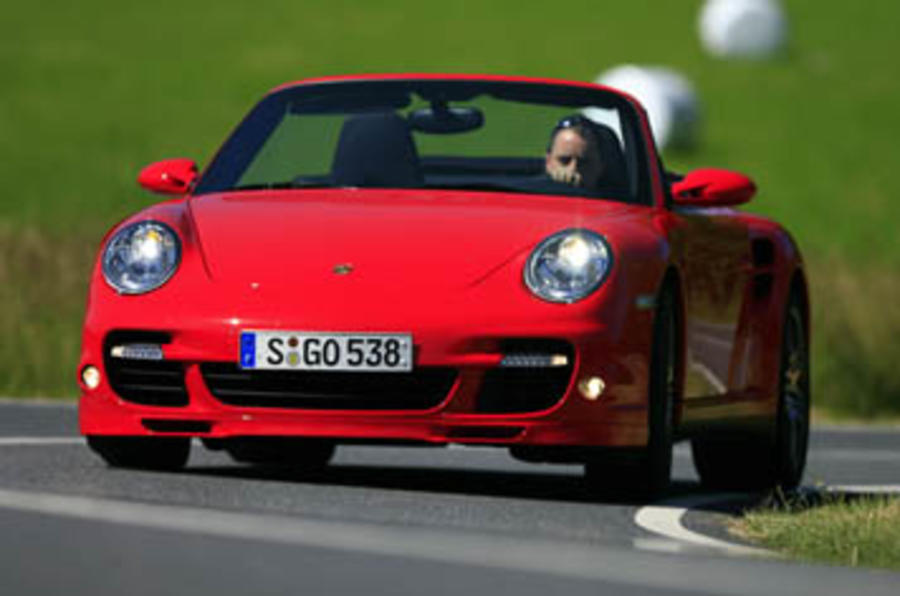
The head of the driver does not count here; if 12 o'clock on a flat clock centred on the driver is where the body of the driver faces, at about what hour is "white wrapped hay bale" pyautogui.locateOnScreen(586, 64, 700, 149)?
The white wrapped hay bale is roughly at 6 o'clock from the driver.

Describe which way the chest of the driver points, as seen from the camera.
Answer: toward the camera
